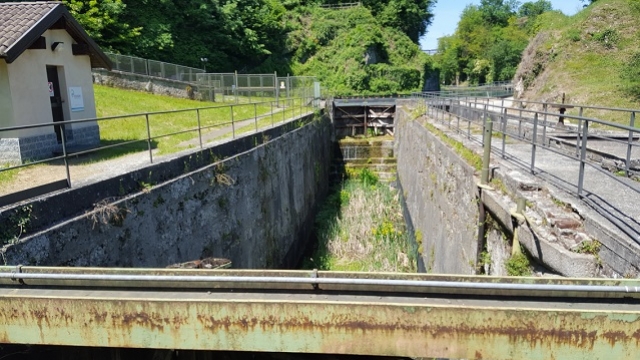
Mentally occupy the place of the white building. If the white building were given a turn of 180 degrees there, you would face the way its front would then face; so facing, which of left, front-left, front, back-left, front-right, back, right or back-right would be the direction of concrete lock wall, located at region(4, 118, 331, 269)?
back

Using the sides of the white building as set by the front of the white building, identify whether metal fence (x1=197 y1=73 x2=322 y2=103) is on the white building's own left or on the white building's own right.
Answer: on the white building's own left

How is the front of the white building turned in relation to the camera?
facing the viewer and to the right of the viewer

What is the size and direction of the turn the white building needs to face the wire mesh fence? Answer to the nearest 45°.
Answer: approximately 135° to its left

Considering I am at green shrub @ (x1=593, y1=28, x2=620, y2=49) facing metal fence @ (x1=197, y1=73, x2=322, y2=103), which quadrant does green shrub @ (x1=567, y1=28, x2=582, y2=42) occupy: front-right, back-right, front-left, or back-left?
front-right

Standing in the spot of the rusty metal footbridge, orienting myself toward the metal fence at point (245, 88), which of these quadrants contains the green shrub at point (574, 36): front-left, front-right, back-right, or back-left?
front-right

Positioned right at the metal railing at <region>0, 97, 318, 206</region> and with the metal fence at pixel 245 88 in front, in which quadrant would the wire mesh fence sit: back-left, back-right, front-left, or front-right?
front-left

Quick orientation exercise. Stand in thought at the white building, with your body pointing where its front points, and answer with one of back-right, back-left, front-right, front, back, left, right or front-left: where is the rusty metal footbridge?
front-right

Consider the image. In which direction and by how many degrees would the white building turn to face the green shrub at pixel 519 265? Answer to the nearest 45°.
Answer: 0° — it already faces it

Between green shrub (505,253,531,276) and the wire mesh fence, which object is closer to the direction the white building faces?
the green shrub
